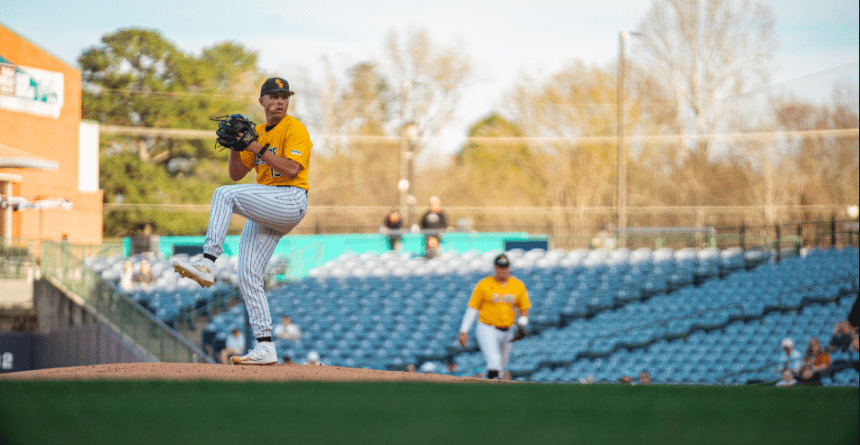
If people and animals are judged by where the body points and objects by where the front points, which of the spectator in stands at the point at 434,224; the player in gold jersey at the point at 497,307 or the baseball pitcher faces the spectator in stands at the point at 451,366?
the spectator in stands at the point at 434,224

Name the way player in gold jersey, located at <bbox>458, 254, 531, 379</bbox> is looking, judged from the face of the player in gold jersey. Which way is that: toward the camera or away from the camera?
toward the camera

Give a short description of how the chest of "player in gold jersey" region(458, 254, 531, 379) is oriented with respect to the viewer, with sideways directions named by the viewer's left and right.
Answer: facing the viewer

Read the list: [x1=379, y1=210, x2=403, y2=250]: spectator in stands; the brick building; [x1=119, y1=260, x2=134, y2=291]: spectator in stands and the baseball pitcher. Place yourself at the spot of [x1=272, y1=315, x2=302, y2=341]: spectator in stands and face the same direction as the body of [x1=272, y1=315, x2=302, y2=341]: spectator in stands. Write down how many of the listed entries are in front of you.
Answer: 1

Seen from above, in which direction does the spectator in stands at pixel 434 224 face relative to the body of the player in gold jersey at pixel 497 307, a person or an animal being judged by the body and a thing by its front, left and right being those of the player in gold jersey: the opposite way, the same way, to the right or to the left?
the same way

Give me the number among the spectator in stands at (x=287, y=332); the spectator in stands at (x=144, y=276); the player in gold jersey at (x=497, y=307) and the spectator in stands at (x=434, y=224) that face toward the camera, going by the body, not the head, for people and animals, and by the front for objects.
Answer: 4

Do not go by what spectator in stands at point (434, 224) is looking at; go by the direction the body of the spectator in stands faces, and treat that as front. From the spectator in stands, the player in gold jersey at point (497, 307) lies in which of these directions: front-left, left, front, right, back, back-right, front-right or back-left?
front

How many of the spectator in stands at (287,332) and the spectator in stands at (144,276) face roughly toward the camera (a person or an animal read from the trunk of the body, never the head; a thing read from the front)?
2

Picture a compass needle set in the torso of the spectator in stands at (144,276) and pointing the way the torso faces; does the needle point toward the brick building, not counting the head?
no

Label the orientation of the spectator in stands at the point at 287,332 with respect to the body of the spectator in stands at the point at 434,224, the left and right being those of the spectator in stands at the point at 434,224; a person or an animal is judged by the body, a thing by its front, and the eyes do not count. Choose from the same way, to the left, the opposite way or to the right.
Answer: the same way

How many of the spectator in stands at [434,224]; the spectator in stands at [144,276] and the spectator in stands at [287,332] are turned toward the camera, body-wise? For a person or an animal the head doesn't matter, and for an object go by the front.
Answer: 3

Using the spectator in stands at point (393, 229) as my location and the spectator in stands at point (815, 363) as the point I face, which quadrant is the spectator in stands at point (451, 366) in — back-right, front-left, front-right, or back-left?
front-right

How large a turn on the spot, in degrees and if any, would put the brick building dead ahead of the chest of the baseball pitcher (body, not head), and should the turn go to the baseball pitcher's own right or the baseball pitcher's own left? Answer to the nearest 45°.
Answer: approximately 135° to the baseball pitcher's own right

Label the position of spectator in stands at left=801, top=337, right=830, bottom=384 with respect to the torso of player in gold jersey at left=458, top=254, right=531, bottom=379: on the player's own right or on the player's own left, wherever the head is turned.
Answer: on the player's own left

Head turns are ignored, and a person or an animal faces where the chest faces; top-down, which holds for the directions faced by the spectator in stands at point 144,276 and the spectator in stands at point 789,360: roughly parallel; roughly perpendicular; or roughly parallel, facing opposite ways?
roughly perpendicular

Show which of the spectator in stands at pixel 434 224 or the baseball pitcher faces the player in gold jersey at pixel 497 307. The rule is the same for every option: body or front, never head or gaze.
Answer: the spectator in stands

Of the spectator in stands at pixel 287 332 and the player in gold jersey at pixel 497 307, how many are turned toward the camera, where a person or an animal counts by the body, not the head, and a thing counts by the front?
2

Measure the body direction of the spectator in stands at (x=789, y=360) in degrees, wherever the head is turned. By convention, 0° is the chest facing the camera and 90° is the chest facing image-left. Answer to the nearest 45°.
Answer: approximately 45°

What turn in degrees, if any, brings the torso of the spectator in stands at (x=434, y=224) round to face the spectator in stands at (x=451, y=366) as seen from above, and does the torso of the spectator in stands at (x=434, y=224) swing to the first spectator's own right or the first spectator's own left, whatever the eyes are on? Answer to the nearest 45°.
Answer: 0° — they already face them
